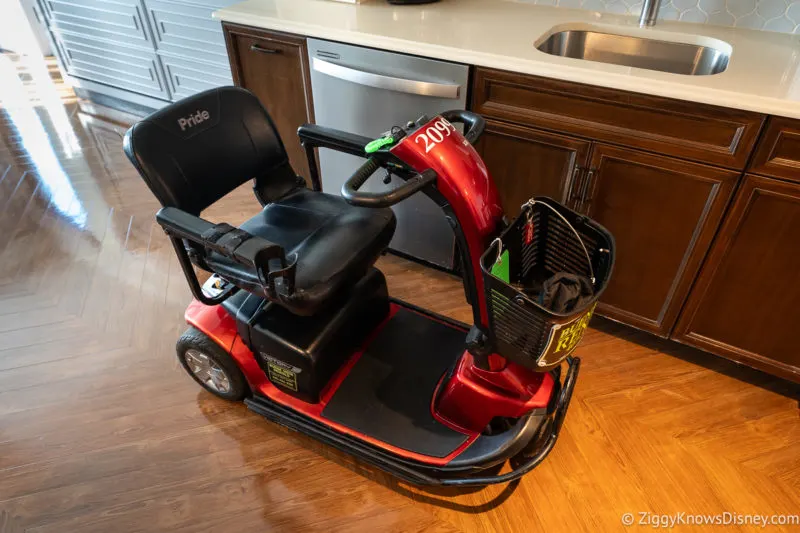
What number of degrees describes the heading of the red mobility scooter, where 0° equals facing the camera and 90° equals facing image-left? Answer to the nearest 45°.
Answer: approximately 315°

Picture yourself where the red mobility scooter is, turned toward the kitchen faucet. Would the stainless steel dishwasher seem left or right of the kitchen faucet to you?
left

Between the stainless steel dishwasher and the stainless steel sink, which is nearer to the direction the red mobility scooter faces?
the stainless steel sink

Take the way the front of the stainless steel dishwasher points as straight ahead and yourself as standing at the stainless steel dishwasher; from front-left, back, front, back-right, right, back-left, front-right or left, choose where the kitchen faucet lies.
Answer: back-left

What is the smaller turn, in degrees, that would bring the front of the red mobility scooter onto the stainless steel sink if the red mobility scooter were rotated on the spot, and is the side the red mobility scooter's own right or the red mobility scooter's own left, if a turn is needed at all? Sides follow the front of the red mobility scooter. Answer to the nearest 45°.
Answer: approximately 90° to the red mobility scooter's own left

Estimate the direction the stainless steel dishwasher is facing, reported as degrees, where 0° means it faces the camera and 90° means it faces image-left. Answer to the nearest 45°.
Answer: approximately 45°

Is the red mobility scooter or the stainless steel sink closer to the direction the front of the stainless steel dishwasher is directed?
the red mobility scooter

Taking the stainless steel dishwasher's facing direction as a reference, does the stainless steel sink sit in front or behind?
behind

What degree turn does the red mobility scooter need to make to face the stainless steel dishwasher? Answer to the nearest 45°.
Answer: approximately 135° to its left

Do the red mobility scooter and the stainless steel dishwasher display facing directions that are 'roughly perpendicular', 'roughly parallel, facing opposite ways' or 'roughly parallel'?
roughly perpendicular
